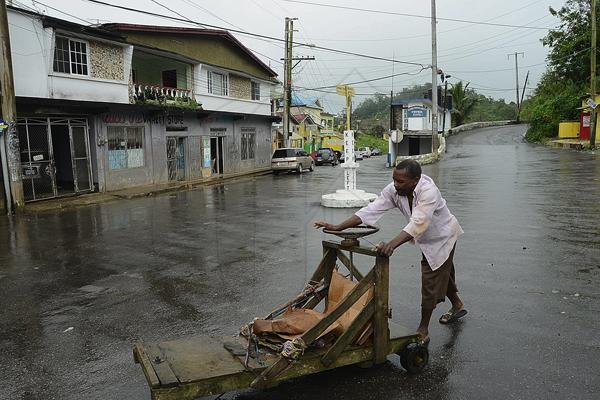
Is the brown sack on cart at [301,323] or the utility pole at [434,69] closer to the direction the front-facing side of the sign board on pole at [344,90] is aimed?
the brown sack on cart

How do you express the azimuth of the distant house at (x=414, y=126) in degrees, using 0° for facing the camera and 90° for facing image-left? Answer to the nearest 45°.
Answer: approximately 0°

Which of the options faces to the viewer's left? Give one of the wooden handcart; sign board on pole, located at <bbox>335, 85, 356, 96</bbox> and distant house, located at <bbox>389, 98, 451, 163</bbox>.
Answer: the wooden handcart

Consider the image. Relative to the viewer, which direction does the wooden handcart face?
to the viewer's left

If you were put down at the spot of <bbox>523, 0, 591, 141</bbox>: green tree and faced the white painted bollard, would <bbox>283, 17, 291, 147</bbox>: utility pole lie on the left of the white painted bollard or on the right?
right

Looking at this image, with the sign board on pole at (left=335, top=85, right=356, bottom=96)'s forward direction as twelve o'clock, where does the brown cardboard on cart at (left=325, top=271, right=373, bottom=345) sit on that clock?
The brown cardboard on cart is roughly at 12 o'clock from the sign board on pole.

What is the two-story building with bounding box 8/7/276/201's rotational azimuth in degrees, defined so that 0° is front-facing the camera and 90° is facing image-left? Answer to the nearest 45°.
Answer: approximately 315°

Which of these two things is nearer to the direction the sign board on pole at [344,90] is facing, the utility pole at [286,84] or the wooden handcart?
the wooden handcart
